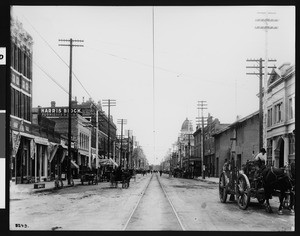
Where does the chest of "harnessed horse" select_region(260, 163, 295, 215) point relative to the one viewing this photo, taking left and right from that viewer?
facing the viewer and to the right of the viewer

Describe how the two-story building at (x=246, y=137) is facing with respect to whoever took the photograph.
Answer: facing the viewer and to the left of the viewer

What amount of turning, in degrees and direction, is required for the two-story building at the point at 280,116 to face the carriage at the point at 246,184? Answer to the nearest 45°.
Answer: approximately 45° to its left

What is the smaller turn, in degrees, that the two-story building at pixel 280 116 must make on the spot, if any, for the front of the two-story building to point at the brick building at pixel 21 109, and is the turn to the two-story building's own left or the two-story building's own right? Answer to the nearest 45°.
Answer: approximately 45° to the two-story building's own right

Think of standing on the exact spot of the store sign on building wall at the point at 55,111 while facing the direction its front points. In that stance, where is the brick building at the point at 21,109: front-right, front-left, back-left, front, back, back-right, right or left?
front

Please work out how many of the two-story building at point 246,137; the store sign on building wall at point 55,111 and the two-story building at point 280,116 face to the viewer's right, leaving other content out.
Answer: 0

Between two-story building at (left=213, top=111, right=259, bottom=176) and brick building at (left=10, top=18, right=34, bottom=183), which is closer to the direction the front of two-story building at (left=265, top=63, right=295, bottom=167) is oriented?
the brick building

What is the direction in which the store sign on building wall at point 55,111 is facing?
toward the camera

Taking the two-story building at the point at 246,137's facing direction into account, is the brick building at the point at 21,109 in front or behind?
in front

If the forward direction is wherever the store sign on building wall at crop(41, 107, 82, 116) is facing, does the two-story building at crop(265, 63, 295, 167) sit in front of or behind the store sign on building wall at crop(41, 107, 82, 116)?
in front

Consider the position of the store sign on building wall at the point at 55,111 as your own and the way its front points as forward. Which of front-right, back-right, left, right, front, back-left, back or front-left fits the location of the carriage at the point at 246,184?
front

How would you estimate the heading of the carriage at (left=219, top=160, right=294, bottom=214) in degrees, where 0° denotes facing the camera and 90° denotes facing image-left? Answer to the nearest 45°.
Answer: approximately 315°
